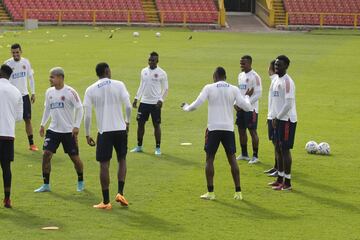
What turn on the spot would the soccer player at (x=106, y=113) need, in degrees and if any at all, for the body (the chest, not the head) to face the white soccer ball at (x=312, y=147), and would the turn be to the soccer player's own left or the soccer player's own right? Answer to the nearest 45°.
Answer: approximately 45° to the soccer player's own right

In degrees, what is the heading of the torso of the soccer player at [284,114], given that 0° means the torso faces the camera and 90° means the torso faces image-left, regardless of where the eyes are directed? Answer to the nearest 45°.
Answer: approximately 90°

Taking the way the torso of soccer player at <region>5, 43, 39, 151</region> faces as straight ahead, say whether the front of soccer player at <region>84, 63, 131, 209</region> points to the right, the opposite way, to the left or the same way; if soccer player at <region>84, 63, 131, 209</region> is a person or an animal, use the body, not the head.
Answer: the opposite way

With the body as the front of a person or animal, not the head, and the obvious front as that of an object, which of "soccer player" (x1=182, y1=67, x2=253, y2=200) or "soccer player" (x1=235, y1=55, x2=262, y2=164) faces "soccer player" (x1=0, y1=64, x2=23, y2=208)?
"soccer player" (x1=235, y1=55, x2=262, y2=164)

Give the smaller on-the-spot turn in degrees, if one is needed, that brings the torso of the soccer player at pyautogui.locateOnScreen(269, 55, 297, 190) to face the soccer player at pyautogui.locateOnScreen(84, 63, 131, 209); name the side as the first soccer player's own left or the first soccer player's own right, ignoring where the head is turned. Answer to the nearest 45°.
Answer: approximately 45° to the first soccer player's own left

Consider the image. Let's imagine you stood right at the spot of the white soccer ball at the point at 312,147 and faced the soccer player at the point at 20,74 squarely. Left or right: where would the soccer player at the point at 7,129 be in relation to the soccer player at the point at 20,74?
left

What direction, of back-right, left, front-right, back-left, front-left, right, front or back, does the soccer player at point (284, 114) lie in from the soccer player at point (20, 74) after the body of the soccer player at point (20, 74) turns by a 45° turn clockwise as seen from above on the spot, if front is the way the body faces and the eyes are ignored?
left

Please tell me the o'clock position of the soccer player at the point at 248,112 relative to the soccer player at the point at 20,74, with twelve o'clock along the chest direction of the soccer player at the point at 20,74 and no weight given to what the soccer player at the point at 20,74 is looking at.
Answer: the soccer player at the point at 248,112 is roughly at 10 o'clock from the soccer player at the point at 20,74.

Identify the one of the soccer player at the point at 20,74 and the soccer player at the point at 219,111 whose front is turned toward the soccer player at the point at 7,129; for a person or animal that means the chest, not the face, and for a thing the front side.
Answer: the soccer player at the point at 20,74

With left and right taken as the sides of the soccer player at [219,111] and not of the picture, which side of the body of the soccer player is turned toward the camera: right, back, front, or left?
back

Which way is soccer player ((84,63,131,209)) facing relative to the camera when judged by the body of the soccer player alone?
away from the camera

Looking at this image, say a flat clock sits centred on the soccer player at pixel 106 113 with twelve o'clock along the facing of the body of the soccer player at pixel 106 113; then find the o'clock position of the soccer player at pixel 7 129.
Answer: the soccer player at pixel 7 129 is roughly at 9 o'clock from the soccer player at pixel 106 113.

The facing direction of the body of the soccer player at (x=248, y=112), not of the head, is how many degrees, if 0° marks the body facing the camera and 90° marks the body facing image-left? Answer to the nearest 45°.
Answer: approximately 45°
